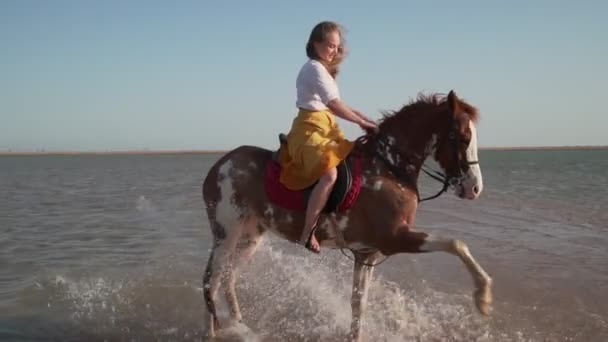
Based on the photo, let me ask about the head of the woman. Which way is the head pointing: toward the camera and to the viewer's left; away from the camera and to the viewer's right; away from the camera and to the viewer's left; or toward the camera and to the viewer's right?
toward the camera and to the viewer's right

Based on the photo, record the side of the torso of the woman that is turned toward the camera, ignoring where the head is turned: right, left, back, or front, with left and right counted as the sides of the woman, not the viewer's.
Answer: right

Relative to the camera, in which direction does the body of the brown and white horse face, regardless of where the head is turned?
to the viewer's right
